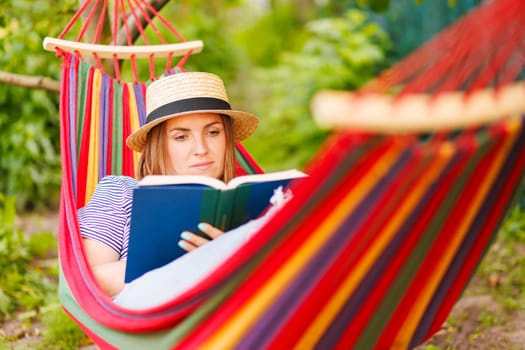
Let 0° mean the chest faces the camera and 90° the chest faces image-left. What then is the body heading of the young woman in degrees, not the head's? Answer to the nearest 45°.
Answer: approximately 315°
